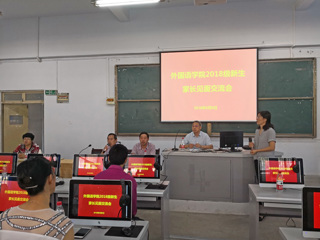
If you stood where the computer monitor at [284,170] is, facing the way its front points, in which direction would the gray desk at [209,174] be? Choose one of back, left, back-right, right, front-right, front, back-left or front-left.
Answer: back-right

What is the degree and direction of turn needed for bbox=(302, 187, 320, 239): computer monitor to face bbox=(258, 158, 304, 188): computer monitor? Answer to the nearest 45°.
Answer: approximately 180°

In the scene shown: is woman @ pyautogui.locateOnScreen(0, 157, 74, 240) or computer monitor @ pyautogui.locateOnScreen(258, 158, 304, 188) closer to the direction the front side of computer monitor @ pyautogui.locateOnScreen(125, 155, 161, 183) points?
the woman

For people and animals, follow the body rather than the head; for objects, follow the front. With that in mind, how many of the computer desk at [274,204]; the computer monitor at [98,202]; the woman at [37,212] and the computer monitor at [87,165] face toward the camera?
3

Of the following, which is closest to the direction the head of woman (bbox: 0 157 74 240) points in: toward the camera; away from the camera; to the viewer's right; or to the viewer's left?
away from the camera

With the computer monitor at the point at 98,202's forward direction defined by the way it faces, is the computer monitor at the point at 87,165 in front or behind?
behind

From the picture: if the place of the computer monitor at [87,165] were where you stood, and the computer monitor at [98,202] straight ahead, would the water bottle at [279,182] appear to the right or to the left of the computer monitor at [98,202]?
left

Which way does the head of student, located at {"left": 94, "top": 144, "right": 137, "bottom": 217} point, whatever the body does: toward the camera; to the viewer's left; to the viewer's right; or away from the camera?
away from the camera
